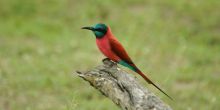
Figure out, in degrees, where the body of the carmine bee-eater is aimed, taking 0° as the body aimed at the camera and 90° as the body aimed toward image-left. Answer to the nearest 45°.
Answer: approximately 90°
